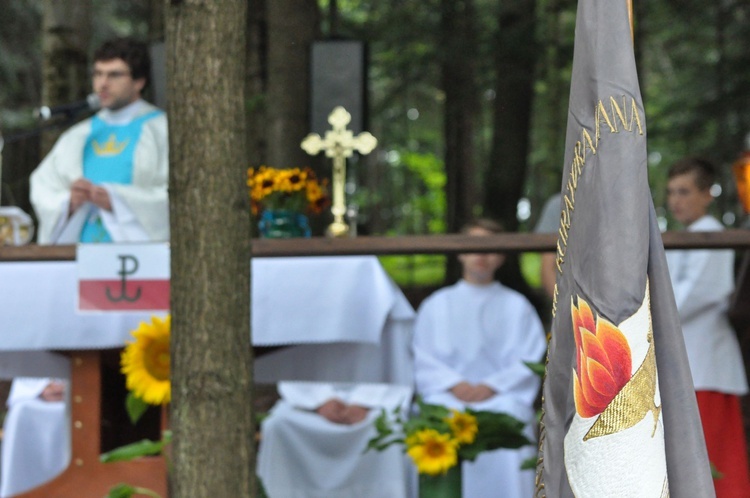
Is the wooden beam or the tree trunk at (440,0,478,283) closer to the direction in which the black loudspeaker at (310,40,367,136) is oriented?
the wooden beam

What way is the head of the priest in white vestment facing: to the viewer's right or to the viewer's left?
to the viewer's left

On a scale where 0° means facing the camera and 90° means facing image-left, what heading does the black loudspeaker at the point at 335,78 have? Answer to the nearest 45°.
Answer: approximately 0°

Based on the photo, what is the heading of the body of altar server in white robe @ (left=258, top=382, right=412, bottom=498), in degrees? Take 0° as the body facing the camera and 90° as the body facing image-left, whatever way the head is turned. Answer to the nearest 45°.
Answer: approximately 0°

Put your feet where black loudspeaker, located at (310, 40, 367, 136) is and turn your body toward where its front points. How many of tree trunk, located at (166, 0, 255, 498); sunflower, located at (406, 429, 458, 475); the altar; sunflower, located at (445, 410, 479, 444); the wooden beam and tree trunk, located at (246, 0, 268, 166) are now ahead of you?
5

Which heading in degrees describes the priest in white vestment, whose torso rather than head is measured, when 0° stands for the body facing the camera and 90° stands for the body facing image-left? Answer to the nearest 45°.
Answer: approximately 45°

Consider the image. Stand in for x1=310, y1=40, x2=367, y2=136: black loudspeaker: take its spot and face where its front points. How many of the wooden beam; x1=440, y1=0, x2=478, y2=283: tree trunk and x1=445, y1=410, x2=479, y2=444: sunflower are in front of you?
2
